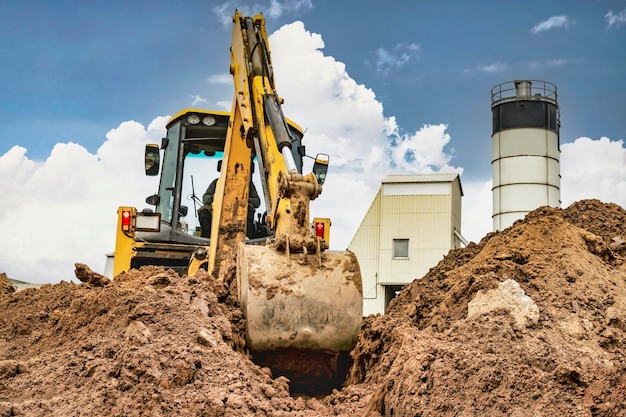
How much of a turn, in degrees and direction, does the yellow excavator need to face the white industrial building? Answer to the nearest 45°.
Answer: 0° — it already faces it

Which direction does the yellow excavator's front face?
away from the camera

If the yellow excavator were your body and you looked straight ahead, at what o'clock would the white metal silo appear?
The white metal silo is roughly at 1 o'clock from the yellow excavator.

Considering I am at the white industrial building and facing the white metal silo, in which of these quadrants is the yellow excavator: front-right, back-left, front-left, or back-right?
back-right
